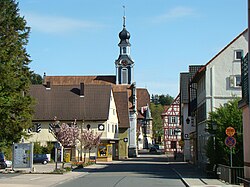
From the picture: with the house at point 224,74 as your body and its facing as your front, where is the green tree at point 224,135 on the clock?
The green tree is roughly at 9 o'clock from the house.

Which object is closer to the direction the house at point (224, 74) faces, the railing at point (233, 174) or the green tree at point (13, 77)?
the green tree

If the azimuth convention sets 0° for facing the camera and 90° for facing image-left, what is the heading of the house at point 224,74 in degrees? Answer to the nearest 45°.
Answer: approximately 90°

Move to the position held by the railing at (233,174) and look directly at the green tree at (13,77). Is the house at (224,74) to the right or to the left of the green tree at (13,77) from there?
right

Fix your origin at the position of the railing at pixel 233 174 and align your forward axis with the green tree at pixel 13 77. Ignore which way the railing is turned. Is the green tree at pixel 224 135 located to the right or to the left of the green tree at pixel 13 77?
right

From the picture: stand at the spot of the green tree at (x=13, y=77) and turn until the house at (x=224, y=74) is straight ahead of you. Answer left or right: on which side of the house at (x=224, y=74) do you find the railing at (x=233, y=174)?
right

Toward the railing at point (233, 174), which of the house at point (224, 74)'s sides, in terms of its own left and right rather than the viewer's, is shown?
left
